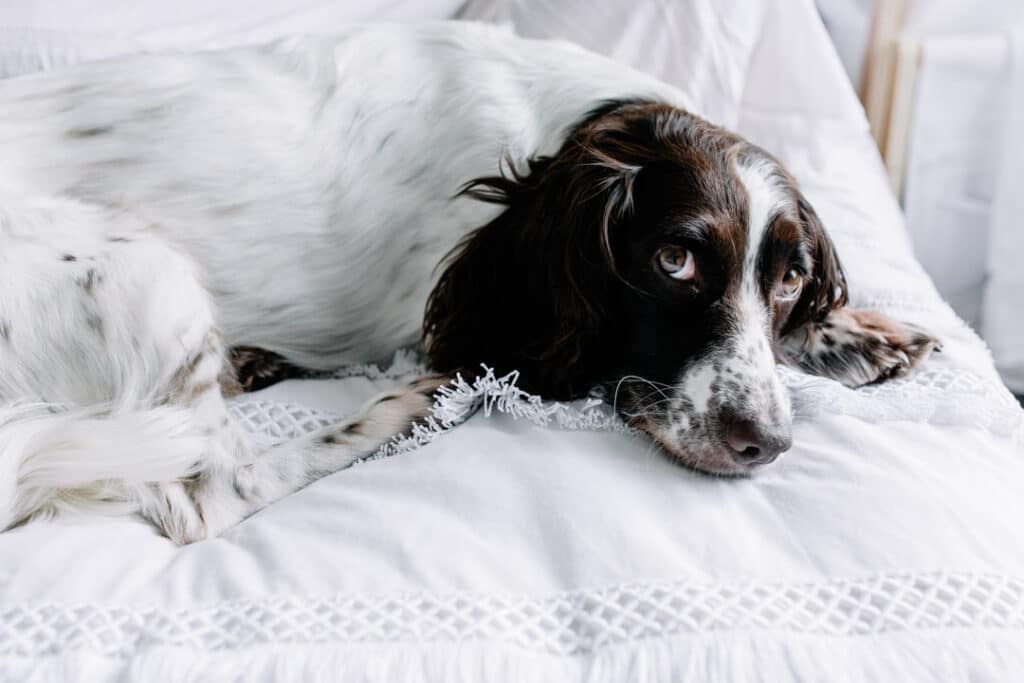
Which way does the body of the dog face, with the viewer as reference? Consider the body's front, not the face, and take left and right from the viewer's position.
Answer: facing to the right of the viewer
